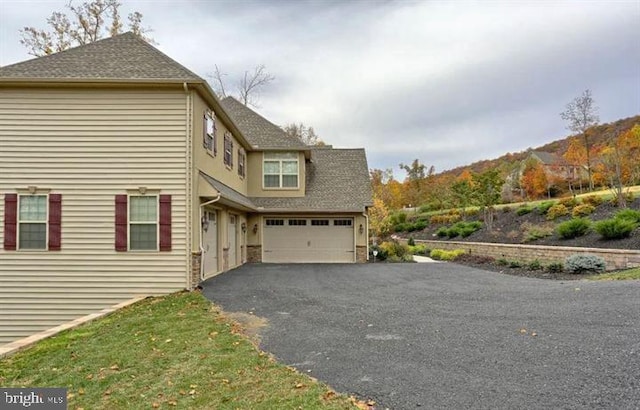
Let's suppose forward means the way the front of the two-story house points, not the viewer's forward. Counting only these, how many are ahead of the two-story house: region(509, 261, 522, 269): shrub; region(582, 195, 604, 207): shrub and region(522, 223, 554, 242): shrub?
3

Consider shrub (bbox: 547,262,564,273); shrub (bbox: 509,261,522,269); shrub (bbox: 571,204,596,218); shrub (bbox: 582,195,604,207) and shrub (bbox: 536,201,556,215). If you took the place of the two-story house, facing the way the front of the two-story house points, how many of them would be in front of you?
5

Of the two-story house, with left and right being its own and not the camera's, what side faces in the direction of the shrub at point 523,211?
front

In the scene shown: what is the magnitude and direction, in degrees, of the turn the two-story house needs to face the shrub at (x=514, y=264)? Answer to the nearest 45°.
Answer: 0° — it already faces it

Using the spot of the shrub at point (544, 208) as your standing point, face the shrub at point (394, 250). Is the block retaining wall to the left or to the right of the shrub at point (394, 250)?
left

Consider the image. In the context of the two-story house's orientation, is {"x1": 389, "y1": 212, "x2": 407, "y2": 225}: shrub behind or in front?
in front

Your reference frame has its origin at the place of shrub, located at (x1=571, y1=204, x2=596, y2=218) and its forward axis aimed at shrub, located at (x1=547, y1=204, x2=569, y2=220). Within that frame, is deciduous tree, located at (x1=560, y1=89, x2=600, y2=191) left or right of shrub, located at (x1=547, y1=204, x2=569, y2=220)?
right

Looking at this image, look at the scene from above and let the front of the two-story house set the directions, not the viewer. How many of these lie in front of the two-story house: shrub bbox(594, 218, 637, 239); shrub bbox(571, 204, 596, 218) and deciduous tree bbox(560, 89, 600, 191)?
3

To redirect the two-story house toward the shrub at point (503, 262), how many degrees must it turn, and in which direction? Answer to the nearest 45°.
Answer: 0° — it already faces it

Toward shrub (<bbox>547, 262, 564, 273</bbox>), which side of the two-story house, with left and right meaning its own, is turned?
front

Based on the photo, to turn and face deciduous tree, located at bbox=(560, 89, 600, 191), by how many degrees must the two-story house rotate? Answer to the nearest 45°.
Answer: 0° — it already faces it

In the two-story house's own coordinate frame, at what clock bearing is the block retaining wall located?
The block retaining wall is roughly at 12 o'clock from the two-story house.

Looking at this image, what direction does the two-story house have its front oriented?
to the viewer's right

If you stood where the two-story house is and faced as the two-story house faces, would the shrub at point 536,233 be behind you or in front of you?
in front

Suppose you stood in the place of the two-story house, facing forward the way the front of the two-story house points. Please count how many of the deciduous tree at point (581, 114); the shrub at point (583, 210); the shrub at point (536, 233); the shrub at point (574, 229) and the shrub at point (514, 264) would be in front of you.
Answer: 5
